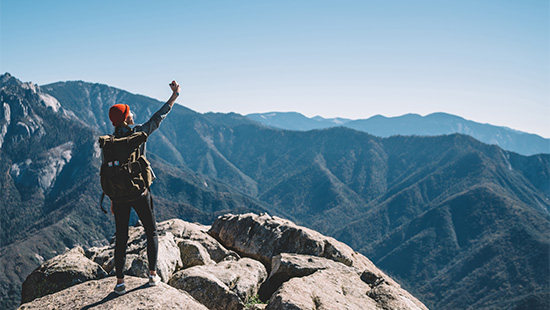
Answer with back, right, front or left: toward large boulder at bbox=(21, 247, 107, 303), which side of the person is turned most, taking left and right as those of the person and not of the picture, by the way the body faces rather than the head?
left

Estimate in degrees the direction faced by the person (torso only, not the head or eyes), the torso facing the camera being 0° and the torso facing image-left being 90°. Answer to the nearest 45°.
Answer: approximately 225°

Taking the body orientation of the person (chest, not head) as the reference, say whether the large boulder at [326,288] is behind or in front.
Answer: in front

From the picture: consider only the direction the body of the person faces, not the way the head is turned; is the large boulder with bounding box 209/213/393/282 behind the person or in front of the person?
in front

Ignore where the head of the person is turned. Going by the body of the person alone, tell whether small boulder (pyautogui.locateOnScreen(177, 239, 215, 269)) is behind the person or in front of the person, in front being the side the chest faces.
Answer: in front

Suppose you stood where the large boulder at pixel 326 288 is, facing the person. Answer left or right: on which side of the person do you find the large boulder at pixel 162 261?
right
